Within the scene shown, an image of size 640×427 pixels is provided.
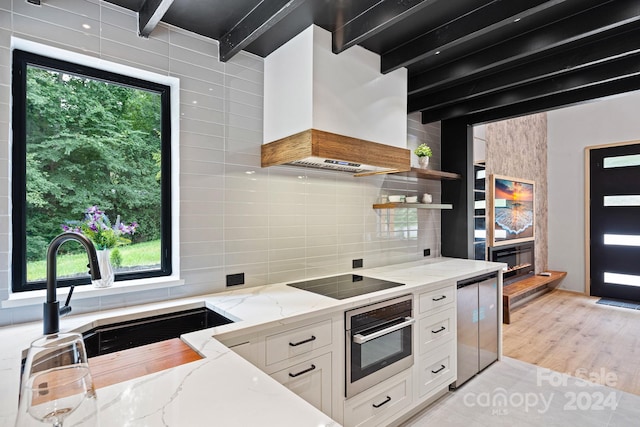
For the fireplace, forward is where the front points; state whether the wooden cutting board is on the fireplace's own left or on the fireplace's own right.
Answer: on the fireplace's own right

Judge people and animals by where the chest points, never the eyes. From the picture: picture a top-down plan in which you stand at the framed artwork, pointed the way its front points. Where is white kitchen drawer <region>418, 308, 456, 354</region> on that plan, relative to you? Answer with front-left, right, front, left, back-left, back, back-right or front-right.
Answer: front-right

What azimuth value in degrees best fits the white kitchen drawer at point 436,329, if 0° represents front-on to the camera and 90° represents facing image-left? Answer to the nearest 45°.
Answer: approximately 315°

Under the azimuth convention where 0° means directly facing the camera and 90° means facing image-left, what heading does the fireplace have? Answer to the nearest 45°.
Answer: approximately 315°

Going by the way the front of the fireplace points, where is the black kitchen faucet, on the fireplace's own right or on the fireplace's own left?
on the fireplace's own right

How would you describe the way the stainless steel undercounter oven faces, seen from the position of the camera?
facing the viewer and to the right of the viewer

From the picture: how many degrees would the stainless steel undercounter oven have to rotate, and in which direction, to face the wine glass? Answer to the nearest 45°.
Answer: approximately 45° to its right

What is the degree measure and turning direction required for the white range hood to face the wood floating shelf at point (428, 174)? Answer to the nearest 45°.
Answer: approximately 90° to its left

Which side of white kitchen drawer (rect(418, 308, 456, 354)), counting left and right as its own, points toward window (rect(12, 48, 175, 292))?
right

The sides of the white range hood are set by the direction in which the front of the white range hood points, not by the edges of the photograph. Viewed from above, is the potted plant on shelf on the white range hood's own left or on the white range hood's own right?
on the white range hood's own left

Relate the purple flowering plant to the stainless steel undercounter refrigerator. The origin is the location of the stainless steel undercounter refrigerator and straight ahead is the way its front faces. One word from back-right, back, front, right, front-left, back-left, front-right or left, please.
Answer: right

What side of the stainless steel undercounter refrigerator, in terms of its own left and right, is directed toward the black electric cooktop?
right
